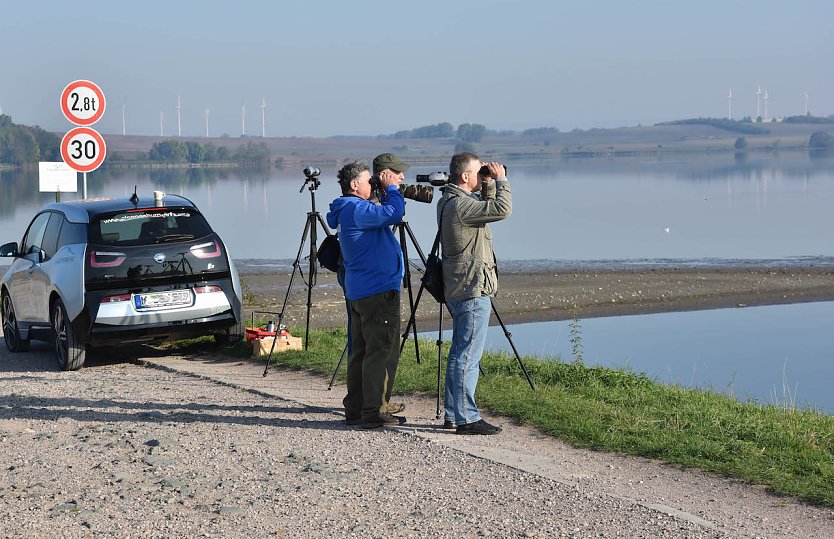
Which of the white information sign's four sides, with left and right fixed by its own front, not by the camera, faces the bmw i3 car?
front

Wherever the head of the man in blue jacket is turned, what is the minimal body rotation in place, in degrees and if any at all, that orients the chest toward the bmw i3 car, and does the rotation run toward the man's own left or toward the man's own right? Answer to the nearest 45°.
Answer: approximately 135° to the man's own left

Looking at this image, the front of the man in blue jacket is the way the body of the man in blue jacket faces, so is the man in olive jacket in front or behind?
in front

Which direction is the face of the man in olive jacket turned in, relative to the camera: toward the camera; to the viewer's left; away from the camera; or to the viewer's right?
to the viewer's right

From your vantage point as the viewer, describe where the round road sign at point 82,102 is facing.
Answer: facing the viewer

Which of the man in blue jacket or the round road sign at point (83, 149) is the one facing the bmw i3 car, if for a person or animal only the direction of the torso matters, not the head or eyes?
the round road sign

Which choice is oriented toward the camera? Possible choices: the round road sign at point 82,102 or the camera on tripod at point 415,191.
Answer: the round road sign

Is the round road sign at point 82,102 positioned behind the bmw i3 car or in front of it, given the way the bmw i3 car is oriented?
in front

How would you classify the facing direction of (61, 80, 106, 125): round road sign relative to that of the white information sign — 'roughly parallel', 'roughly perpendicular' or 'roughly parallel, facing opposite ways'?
roughly parallel

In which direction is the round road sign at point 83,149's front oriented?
toward the camera
